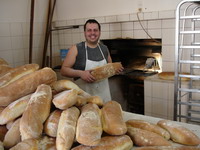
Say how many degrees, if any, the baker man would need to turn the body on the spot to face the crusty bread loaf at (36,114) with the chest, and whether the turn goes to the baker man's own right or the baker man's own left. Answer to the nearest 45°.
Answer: approximately 45° to the baker man's own right

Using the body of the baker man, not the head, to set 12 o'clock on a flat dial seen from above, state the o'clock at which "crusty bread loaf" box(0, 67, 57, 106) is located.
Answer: The crusty bread loaf is roughly at 2 o'clock from the baker man.

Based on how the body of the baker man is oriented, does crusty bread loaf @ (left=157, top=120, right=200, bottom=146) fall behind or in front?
in front

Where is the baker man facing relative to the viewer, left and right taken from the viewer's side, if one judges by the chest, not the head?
facing the viewer and to the right of the viewer

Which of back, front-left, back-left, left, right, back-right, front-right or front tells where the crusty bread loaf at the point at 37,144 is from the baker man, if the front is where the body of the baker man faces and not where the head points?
front-right

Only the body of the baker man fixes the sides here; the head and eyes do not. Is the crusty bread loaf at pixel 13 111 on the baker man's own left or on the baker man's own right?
on the baker man's own right

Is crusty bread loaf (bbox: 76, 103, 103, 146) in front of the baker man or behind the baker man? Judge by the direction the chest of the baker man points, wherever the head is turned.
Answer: in front

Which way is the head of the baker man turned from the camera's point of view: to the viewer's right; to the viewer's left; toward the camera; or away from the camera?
toward the camera

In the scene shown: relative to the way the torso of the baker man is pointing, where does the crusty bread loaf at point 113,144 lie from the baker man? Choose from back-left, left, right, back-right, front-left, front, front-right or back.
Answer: front-right
